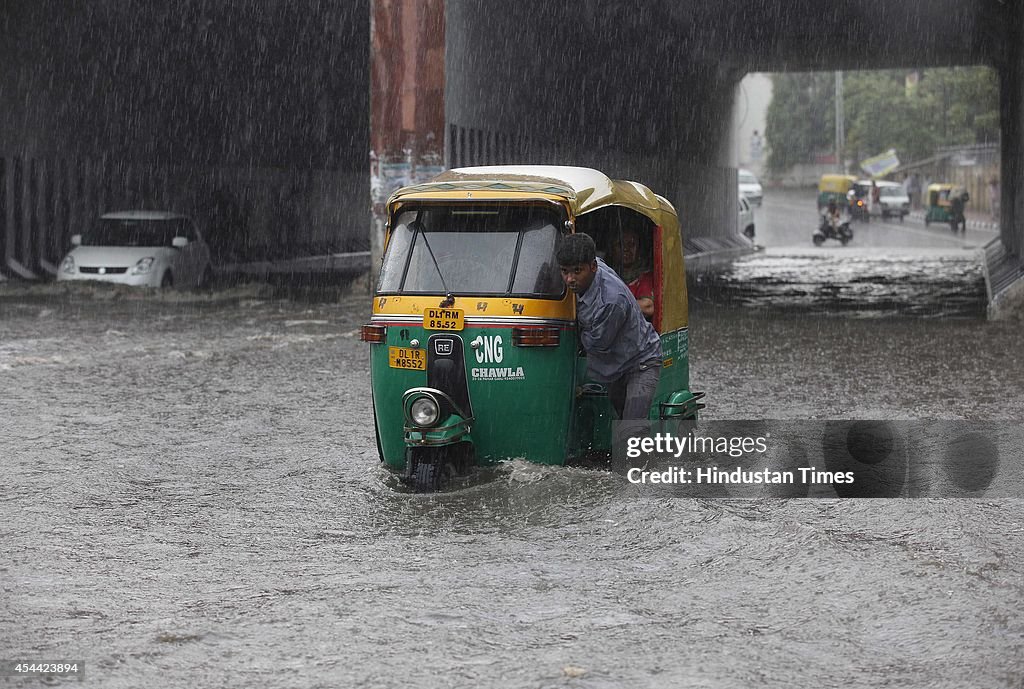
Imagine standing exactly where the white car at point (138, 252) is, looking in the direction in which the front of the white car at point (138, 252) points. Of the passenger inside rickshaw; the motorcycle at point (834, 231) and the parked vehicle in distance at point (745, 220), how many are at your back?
2

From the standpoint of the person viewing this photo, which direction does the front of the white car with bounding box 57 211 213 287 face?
facing the viewer and to the left of the viewer

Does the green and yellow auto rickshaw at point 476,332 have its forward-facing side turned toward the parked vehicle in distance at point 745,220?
no

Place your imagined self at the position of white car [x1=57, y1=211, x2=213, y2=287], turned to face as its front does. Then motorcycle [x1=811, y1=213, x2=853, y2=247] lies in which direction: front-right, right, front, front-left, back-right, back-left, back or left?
back

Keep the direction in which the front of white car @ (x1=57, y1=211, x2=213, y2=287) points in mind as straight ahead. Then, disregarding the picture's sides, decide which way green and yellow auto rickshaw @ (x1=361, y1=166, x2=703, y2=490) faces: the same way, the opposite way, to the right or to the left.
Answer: the same way

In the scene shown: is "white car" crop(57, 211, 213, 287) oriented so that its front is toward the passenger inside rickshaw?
no

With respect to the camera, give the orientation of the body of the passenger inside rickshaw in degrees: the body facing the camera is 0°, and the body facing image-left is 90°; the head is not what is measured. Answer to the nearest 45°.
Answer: approximately 45°

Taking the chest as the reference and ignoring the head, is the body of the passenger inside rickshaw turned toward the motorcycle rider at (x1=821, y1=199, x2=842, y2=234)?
no

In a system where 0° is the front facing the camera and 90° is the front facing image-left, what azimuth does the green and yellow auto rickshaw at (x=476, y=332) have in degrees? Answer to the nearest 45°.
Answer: approximately 45°

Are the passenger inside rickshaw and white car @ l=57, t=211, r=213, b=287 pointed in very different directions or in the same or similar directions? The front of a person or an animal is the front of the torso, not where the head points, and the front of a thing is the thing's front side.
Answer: same or similar directions

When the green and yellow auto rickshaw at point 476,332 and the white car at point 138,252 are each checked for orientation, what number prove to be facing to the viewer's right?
0
